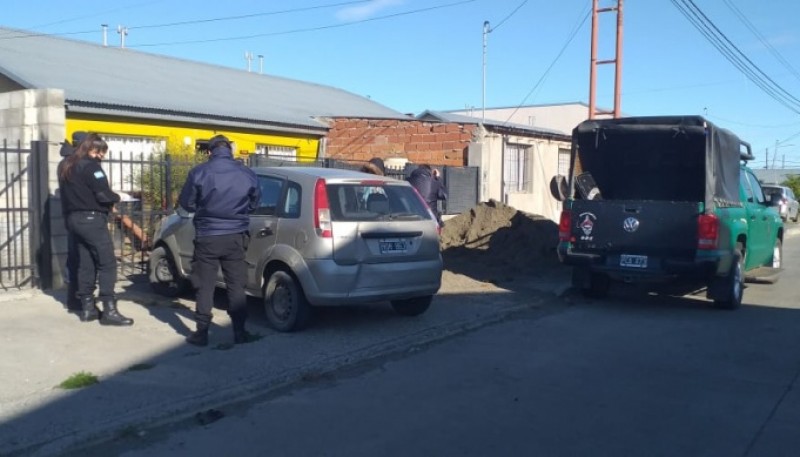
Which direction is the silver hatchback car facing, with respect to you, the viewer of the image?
facing away from the viewer and to the left of the viewer

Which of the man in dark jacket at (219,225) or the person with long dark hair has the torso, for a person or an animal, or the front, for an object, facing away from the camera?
the man in dark jacket

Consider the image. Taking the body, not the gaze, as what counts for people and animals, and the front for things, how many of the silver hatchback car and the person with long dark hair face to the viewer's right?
1

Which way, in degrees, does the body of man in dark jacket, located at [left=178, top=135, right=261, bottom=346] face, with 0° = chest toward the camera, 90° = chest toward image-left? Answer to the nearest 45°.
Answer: approximately 180°

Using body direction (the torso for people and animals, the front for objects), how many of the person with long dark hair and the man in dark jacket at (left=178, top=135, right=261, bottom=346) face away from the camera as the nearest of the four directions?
1

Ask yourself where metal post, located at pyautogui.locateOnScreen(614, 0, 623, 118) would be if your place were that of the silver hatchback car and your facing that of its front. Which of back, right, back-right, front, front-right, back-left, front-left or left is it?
right

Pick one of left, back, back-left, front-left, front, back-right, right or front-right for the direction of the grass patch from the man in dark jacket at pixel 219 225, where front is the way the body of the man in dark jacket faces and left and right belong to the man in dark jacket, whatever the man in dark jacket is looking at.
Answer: back-left

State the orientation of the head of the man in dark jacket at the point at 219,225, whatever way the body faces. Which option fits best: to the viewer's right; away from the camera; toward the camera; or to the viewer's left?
away from the camera

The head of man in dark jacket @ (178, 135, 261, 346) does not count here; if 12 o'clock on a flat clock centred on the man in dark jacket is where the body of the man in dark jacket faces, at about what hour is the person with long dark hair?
The person with long dark hair is roughly at 10 o'clock from the man in dark jacket.

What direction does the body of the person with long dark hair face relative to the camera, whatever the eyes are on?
to the viewer's right

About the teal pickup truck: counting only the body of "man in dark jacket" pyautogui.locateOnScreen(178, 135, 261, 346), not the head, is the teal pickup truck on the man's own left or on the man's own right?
on the man's own right
